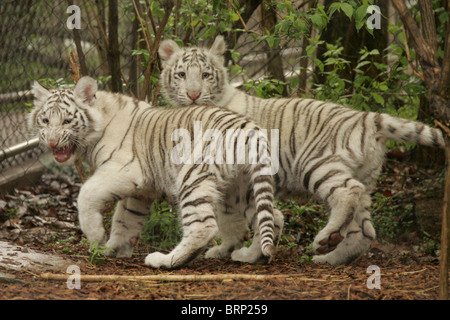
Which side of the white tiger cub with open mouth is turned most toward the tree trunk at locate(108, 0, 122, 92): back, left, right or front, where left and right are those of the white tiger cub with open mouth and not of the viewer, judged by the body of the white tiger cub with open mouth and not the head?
right

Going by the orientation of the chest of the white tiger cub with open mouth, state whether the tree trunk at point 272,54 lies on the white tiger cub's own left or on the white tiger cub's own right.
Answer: on the white tiger cub's own right

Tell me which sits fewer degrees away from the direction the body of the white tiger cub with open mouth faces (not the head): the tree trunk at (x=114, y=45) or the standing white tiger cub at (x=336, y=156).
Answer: the tree trunk

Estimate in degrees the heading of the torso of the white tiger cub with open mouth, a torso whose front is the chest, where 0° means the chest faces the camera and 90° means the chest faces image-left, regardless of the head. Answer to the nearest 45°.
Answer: approximately 90°

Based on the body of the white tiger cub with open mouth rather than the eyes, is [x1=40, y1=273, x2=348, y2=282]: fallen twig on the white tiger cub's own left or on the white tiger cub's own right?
on the white tiger cub's own left

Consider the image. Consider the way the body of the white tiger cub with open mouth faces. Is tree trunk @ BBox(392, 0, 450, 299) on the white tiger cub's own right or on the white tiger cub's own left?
on the white tiger cub's own right

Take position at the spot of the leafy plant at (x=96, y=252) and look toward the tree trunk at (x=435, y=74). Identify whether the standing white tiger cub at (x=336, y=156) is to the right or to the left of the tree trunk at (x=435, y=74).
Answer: left

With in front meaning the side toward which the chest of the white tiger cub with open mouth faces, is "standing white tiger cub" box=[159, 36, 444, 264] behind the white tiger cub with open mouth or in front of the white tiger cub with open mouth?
behind

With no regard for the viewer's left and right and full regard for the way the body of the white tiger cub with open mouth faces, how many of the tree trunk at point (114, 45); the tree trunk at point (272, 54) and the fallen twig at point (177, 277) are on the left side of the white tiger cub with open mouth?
1

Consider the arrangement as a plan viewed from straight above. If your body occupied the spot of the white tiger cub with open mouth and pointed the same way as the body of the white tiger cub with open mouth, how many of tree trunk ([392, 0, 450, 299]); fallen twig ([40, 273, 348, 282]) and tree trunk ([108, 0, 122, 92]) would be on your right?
1
